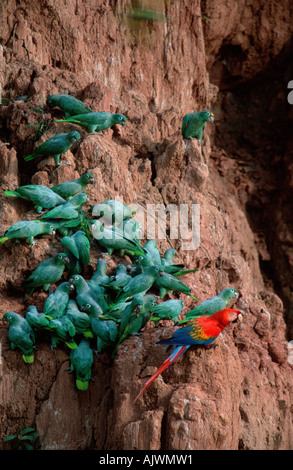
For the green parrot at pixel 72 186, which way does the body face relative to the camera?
to the viewer's right

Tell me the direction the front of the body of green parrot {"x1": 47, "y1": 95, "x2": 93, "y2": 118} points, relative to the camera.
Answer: to the viewer's left

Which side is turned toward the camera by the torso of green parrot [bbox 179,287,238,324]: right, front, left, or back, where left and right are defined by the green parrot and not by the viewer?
right

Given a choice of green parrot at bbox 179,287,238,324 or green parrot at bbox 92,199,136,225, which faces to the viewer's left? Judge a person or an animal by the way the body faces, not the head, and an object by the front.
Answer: green parrot at bbox 92,199,136,225

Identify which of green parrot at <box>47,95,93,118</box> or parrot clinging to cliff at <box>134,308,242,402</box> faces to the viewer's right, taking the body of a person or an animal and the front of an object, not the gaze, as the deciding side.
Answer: the parrot clinging to cliff

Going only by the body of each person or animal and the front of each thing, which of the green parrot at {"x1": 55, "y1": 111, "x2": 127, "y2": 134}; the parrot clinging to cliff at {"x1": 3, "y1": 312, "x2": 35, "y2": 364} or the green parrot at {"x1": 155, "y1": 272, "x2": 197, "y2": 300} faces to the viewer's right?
the green parrot at {"x1": 55, "y1": 111, "x2": 127, "y2": 134}
